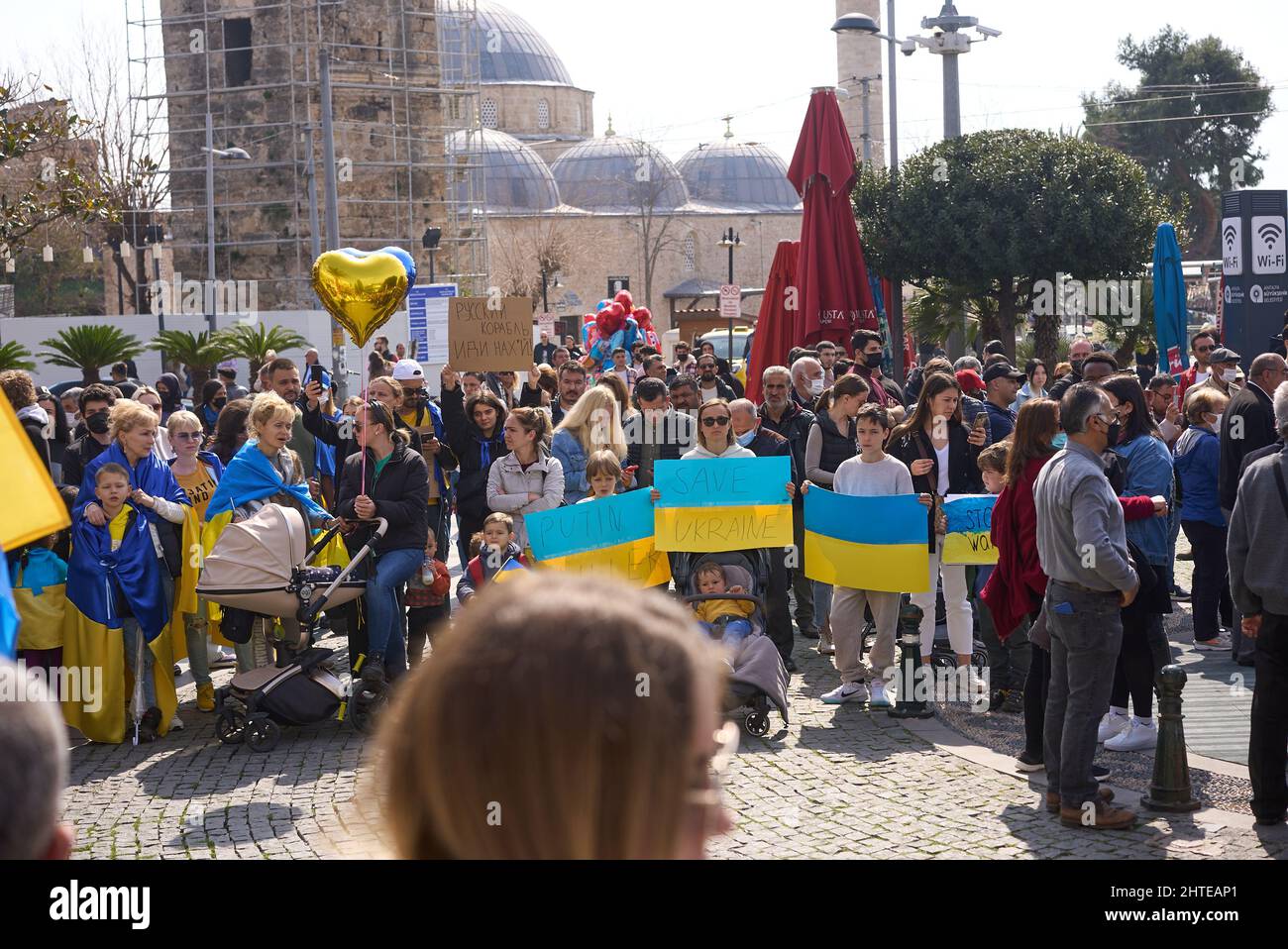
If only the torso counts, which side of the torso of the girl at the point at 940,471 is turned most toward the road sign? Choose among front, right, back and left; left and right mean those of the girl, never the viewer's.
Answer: back

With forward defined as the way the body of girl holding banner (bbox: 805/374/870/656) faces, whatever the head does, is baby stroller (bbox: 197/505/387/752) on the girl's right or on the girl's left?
on the girl's right

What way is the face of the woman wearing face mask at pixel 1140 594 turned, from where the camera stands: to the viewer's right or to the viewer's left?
to the viewer's left

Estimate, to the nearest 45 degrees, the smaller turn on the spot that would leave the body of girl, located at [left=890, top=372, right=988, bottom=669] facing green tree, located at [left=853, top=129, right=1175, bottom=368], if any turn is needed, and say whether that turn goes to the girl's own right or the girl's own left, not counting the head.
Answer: approximately 180°

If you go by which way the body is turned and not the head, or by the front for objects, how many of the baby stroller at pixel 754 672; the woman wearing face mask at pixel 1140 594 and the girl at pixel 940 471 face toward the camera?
2

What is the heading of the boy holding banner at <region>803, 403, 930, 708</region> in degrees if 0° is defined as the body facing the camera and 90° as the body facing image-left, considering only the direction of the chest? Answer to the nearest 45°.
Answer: approximately 0°

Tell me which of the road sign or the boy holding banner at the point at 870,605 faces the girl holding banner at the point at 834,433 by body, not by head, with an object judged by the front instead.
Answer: the road sign

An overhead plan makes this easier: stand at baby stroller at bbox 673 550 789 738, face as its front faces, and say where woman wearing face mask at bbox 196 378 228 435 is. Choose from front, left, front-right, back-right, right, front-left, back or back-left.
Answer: back-right

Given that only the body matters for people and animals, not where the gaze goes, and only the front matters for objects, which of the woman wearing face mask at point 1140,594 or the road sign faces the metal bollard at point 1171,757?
the road sign

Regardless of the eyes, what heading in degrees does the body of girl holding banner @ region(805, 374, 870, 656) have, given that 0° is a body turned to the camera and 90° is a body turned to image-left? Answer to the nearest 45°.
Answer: approximately 315°

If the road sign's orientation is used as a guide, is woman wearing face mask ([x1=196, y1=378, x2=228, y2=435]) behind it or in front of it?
in front

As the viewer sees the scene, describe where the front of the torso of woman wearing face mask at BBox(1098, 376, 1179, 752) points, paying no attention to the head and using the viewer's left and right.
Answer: facing to the left of the viewer
